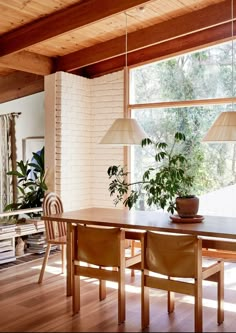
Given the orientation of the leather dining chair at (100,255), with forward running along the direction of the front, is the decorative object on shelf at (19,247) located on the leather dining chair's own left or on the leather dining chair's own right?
on the leather dining chair's own left

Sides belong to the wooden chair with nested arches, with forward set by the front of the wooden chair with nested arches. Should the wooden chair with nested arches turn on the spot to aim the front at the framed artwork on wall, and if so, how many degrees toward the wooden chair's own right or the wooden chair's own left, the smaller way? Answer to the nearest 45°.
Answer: approximately 135° to the wooden chair's own left

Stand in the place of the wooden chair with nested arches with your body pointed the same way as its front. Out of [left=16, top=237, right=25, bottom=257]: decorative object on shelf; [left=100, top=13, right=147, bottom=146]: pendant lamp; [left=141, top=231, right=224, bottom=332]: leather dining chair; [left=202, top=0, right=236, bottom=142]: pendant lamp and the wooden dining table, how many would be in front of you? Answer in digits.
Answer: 4

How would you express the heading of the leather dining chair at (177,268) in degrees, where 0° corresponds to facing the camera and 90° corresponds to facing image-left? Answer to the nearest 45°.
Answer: approximately 225°

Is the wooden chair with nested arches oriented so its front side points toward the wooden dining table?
yes
